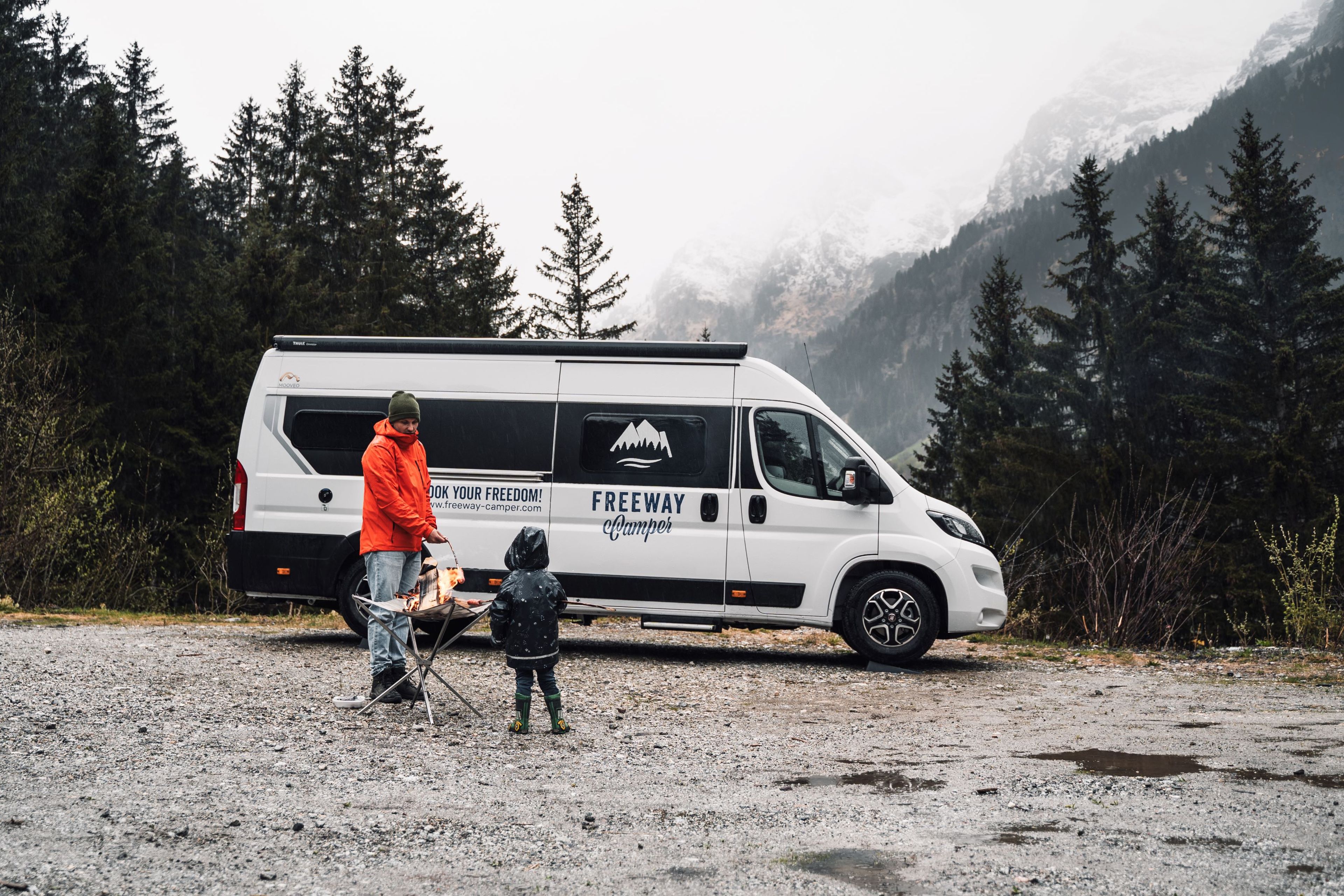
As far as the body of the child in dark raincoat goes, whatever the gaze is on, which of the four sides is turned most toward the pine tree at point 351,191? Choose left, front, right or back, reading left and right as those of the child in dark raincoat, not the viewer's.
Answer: front

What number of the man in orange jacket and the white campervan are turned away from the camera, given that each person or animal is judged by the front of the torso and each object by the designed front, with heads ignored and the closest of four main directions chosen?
0

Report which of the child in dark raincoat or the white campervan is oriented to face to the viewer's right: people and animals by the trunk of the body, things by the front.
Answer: the white campervan

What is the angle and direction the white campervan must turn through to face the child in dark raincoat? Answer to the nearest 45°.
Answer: approximately 90° to its right

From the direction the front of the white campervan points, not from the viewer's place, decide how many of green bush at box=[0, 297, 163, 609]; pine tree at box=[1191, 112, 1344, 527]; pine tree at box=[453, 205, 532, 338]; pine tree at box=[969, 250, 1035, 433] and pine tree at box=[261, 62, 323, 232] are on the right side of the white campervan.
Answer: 0

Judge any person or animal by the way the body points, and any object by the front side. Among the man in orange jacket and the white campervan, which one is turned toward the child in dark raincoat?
the man in orange jacket

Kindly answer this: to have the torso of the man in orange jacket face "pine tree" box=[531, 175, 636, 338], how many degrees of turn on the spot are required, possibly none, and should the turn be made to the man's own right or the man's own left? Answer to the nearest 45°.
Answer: approximately 135° to the man's own left

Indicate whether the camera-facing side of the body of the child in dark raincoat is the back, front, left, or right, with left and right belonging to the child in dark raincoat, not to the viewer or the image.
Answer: back

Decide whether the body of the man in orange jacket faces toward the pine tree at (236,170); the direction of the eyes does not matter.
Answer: no

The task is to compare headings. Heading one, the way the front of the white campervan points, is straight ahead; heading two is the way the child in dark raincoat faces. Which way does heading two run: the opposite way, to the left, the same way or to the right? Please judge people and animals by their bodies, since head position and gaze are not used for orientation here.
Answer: to the left

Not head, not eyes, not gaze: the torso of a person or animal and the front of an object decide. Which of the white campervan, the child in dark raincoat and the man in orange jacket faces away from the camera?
the child in dark raincoat

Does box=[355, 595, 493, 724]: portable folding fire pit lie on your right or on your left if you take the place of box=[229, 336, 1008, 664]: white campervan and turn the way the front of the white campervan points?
on your right

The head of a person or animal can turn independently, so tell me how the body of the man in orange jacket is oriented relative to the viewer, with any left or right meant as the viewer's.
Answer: facing the viewer and to the right of the viewer

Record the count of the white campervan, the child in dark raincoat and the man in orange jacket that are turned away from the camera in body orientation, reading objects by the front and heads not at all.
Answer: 1

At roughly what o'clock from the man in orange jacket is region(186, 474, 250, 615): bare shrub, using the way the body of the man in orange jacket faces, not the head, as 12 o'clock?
The bare shrub is roughly at 7 o'clock from the man in orange jacket.

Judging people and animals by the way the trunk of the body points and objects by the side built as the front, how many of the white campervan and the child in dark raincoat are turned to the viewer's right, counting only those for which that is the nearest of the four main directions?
1

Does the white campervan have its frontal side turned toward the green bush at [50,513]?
no

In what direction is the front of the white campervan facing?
to the viewer's right
